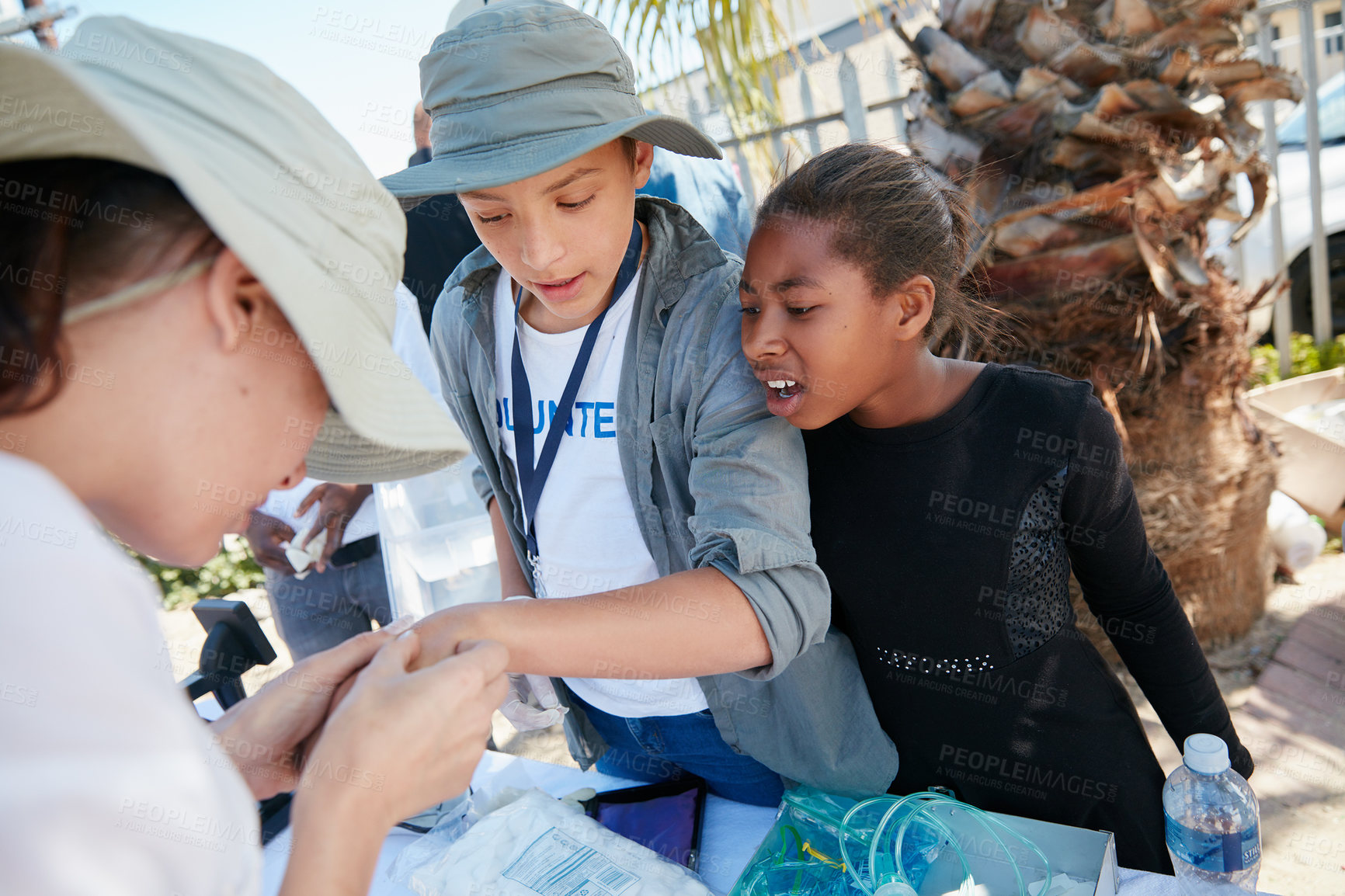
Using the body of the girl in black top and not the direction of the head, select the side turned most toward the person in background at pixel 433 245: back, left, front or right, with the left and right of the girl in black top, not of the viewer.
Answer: right

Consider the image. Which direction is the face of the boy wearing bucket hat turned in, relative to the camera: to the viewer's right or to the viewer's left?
to the viewer's left

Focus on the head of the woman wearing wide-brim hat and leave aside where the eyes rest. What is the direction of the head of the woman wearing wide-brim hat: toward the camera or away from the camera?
away from the camera

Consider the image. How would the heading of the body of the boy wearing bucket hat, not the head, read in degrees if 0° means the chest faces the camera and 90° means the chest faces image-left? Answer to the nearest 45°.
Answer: approximately 45°

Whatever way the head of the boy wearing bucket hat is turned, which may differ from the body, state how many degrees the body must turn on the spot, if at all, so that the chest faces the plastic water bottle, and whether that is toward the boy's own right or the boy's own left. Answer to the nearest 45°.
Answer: approximately 90° to the boy's own left

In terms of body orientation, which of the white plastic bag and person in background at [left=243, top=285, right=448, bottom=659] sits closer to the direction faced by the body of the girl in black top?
the white plastic bag

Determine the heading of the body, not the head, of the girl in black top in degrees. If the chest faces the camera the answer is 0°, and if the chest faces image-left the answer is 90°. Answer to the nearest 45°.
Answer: approximately 45°
